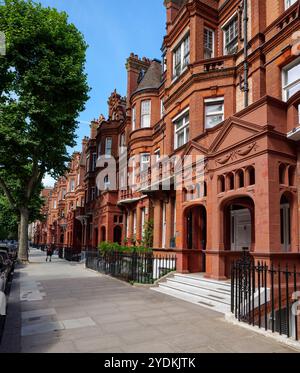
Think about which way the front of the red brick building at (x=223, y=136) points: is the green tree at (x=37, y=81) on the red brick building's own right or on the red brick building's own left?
on the red brick building's own right

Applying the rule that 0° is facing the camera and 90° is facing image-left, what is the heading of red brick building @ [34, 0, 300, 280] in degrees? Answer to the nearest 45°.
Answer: approximately 45°
